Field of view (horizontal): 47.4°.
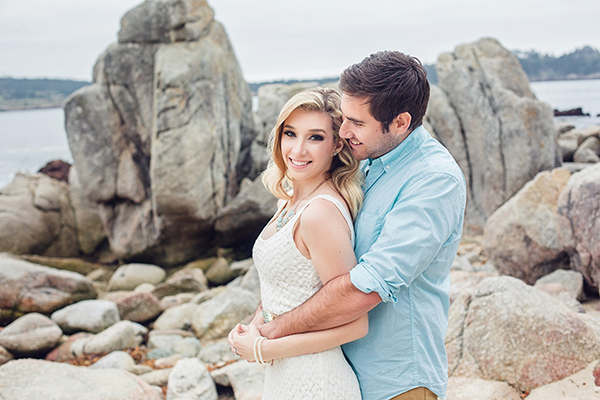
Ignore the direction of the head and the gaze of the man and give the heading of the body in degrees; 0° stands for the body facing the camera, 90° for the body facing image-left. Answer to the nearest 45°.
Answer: approximately 90°

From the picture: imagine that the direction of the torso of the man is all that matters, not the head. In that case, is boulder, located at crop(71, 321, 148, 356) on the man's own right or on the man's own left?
on the man's own right

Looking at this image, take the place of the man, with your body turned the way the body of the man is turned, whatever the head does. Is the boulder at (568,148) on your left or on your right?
on your right

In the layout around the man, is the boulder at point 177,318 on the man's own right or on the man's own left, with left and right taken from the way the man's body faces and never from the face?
on the man's own right

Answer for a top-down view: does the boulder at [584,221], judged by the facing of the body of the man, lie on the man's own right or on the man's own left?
on the man's own right

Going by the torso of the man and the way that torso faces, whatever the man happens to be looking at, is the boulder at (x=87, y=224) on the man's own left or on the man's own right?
on the man's own right

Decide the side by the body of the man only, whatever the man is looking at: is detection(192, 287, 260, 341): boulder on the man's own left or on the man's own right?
on the man's own right

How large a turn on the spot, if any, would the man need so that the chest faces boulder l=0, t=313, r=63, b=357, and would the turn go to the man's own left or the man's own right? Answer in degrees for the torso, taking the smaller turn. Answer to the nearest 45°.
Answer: approximately 45° to the man's own right

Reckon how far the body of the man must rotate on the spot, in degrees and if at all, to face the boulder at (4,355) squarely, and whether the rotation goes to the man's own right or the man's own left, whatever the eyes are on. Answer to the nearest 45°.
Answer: approximately 45° to the man's own right

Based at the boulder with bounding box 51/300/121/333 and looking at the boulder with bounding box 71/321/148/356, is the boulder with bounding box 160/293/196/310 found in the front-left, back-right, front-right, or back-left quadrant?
back-left
